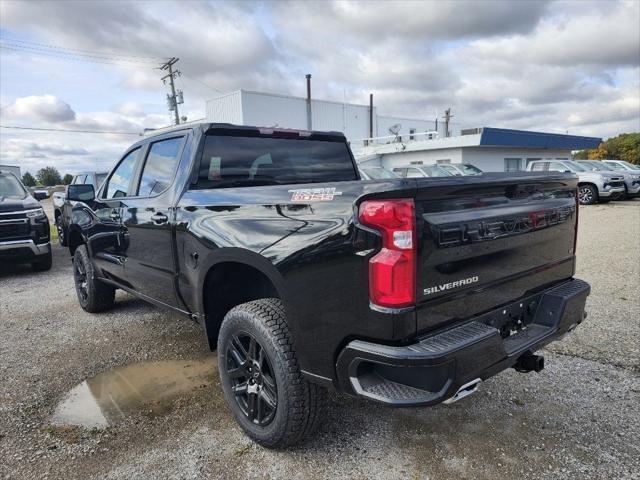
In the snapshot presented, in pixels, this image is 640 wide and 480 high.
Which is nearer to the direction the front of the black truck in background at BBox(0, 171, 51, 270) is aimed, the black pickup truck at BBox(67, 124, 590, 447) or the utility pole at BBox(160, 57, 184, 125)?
the black pickup truck

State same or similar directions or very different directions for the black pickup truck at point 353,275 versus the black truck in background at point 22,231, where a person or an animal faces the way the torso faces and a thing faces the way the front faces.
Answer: very different directions

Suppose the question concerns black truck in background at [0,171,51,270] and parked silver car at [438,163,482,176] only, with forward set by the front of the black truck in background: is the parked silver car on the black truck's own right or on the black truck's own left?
on the black truck's own left

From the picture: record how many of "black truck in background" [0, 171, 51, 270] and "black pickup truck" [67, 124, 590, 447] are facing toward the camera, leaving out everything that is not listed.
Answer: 1

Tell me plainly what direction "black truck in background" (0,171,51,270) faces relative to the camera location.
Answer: facing the viewer

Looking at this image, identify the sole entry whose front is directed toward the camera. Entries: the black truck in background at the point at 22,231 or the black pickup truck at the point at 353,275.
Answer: the black truck in background

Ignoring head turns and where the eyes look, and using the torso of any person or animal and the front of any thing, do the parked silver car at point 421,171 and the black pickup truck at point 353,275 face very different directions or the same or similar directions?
very different directions

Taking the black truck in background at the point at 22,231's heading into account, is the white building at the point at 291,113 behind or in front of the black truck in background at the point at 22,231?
behind

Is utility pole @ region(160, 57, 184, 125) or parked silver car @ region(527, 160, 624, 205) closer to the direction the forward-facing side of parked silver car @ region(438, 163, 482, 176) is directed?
the parked silver car

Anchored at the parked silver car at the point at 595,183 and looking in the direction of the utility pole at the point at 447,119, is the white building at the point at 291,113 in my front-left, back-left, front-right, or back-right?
front-left

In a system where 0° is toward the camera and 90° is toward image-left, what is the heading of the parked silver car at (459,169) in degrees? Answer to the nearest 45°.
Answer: approximately 315°

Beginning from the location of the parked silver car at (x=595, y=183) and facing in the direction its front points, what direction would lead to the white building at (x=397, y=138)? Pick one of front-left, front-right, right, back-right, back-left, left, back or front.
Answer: back

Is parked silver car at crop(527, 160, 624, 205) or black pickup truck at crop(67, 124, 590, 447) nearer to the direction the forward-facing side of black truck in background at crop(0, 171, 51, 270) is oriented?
the black pickup truck

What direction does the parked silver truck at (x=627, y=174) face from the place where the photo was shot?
facing the viewer and to the right of the viewer
